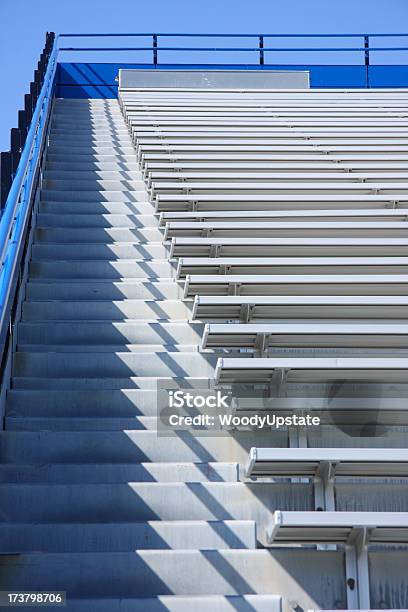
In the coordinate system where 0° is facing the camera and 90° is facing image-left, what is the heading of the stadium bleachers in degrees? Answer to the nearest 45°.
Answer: approximately 0°

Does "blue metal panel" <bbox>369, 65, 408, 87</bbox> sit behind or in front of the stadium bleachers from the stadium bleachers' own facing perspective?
behind
